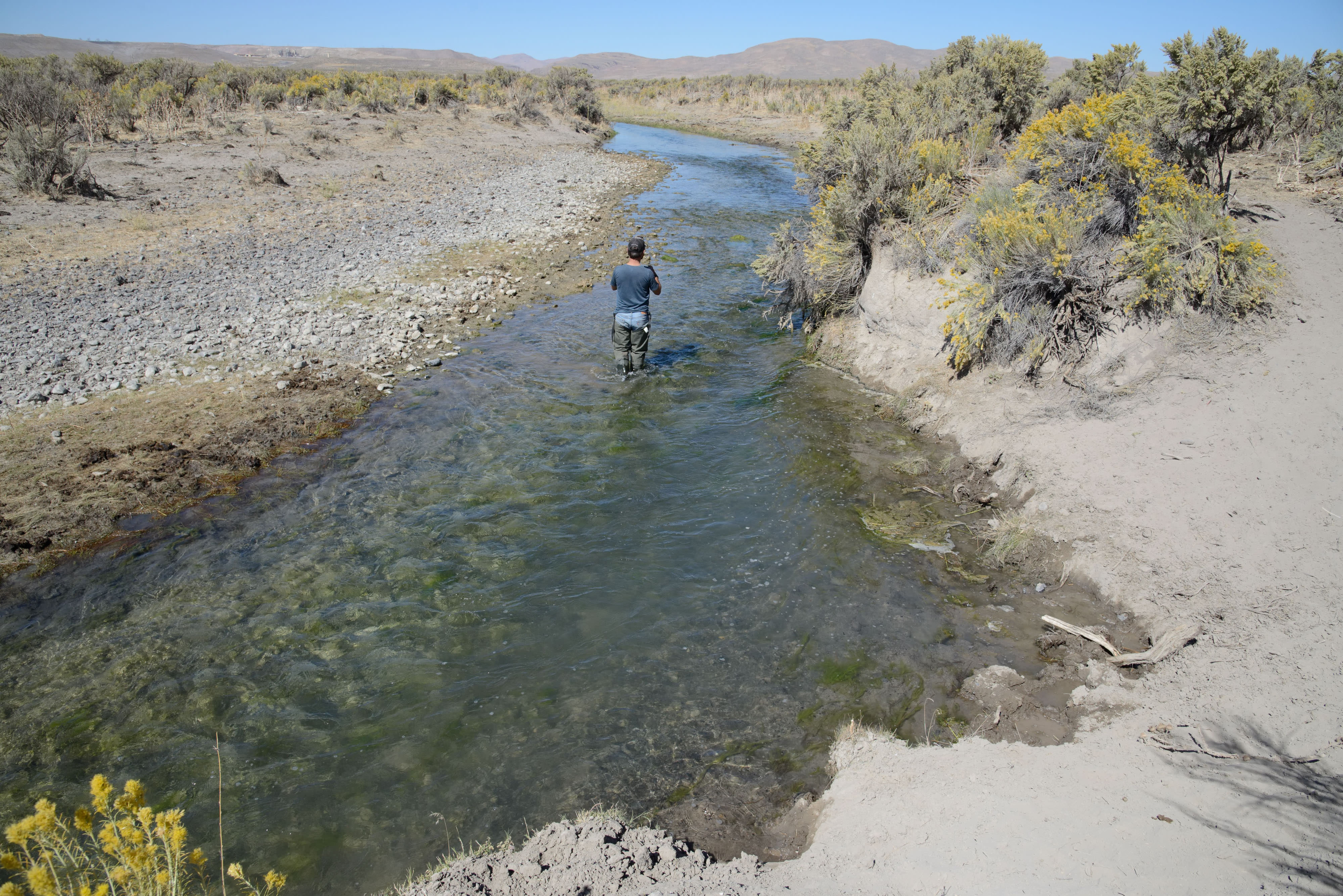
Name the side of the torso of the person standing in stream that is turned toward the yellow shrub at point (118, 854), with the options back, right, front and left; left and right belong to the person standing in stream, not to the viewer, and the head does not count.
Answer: back

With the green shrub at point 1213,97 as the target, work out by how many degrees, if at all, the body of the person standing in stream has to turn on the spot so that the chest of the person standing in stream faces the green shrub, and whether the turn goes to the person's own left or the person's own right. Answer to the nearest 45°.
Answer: approximately 90° to the person's own right

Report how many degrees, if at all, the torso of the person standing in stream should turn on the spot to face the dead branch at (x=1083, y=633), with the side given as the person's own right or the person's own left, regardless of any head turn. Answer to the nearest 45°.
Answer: approximately 135° to the person's own right

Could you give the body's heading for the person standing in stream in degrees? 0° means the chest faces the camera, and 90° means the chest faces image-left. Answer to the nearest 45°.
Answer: approximately 180°

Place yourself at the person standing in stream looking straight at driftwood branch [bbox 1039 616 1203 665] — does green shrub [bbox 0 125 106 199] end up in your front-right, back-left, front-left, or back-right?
back-right

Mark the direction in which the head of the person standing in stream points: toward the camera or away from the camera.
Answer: away from the camera

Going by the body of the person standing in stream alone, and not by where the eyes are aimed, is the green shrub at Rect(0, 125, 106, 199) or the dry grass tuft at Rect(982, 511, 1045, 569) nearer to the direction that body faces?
the green shrub

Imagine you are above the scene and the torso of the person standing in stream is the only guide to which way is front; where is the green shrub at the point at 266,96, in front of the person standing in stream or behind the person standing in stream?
in front

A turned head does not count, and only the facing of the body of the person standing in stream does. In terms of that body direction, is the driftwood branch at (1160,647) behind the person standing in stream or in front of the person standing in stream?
behind

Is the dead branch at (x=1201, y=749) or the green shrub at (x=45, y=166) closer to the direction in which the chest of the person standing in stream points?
the green shrub

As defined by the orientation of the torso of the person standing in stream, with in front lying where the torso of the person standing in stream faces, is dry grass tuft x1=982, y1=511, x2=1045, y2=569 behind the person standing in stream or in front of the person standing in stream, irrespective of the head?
behind

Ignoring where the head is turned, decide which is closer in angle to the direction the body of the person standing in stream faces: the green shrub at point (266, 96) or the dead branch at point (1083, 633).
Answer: the green shrub
